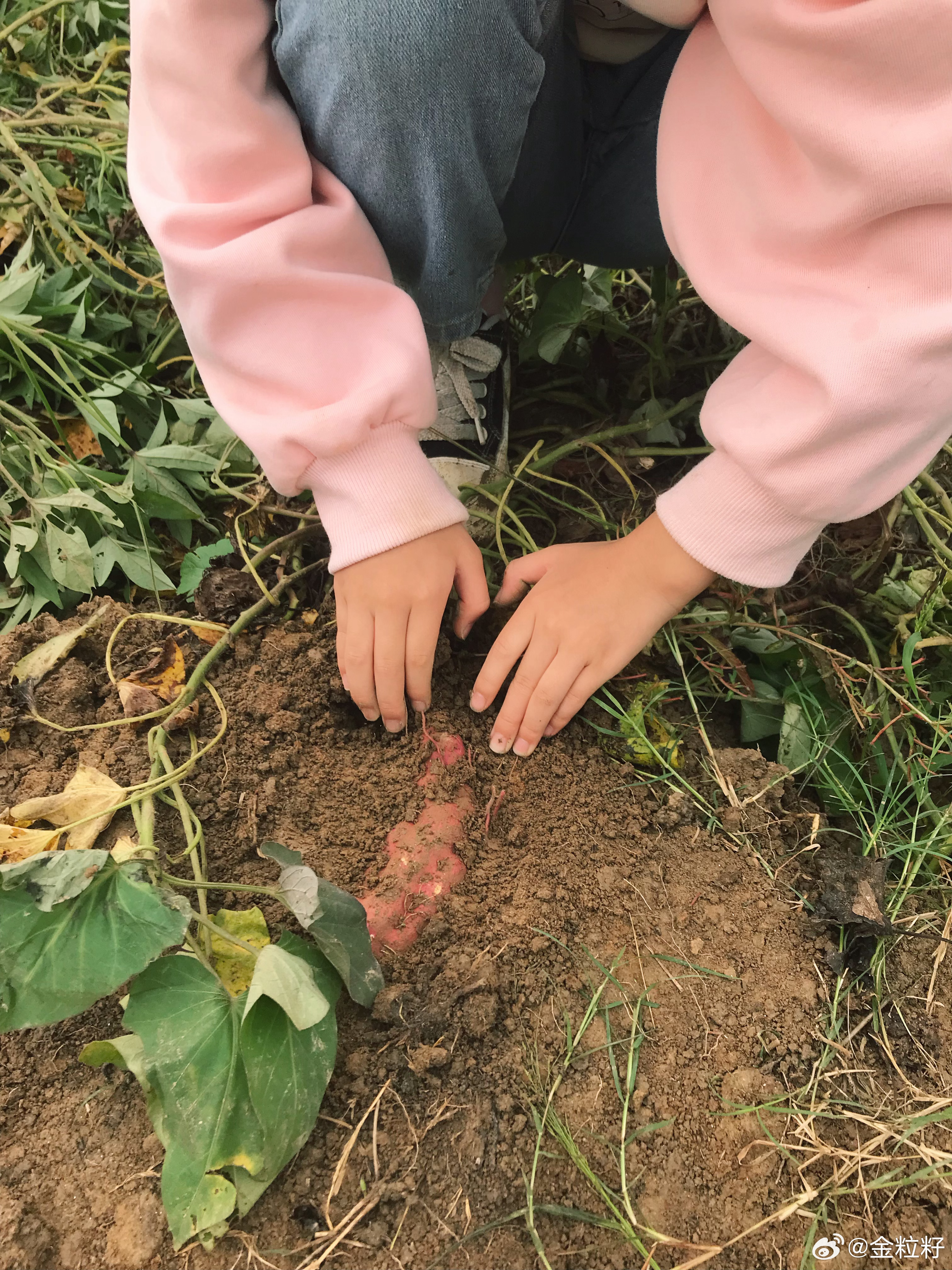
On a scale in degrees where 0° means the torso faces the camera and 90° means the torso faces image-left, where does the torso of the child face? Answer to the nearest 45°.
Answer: approximately 0°
